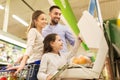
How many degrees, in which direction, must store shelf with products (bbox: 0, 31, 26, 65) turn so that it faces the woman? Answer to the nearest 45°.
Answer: approximately 45° to its right

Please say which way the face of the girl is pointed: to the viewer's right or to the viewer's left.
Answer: to the viewer's right

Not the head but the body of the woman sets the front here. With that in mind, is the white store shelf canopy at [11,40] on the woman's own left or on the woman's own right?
on the woman's own left

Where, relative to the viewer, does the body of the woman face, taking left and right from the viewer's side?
facing to the right of the viewer

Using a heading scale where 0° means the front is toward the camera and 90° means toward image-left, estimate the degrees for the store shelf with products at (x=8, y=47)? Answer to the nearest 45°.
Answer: approximately 315°

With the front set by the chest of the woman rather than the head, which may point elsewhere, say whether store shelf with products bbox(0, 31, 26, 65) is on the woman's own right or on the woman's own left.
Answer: on the woman's own left
